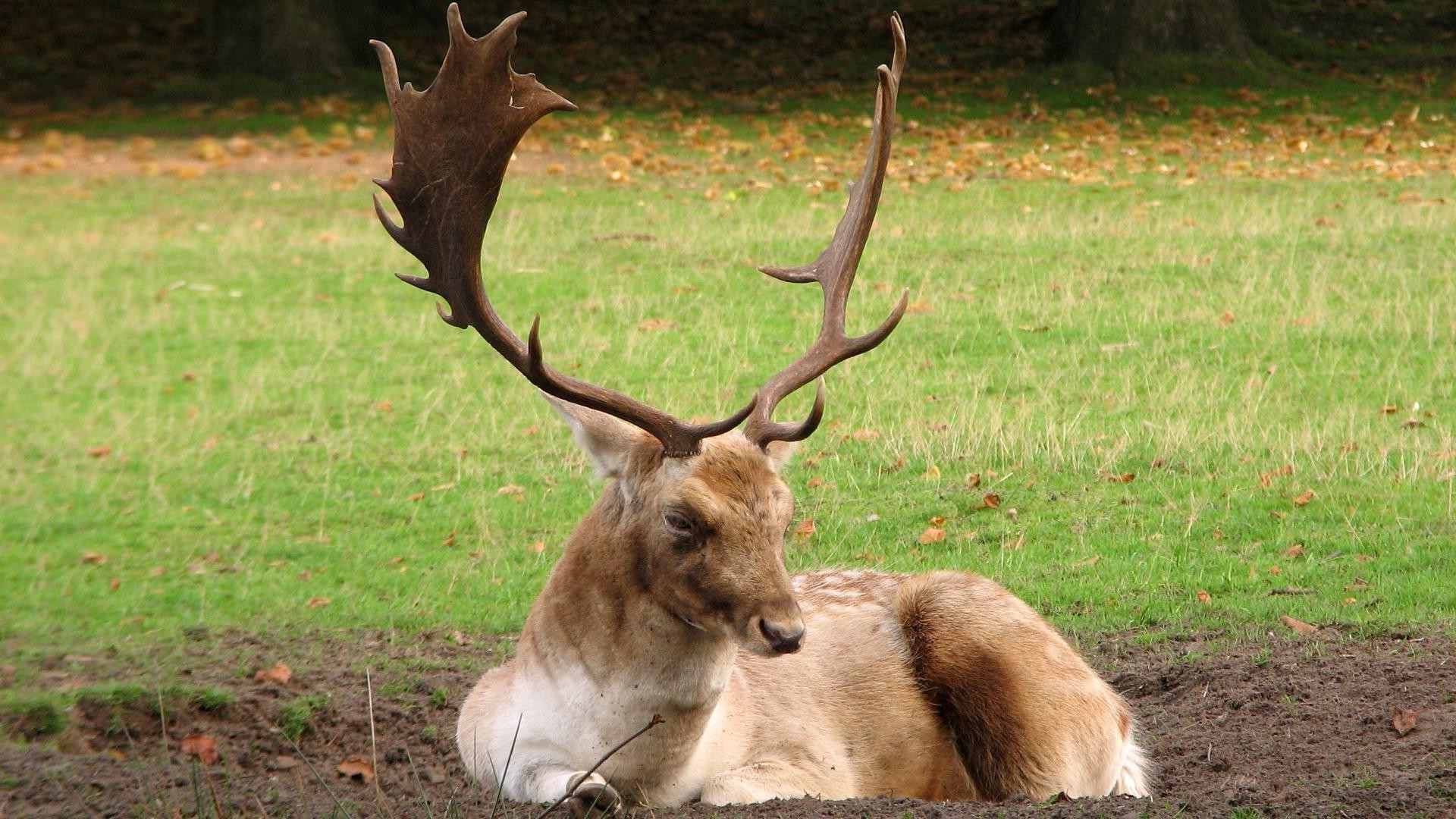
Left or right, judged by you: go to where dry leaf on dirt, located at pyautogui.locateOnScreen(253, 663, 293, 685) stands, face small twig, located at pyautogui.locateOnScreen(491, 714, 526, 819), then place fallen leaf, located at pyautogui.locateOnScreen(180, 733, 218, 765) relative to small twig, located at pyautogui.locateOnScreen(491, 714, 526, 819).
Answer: right

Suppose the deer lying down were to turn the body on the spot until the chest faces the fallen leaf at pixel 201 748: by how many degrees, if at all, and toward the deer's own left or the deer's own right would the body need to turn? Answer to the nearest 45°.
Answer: approximately 45° to the deer's own right

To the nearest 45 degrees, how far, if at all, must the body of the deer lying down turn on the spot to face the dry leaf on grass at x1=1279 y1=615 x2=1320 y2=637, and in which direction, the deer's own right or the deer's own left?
approximately 180°

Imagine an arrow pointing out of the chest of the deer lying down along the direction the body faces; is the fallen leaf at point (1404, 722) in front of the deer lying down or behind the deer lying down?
behind

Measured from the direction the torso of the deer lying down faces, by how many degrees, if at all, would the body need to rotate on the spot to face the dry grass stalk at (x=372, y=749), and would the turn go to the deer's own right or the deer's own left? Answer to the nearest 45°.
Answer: approximately 45° to the deer's own right

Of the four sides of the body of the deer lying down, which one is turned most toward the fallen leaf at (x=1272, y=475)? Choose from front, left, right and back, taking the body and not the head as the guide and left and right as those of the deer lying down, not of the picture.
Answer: back

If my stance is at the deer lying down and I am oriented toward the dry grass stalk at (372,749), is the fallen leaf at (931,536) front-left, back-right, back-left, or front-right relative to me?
back-right

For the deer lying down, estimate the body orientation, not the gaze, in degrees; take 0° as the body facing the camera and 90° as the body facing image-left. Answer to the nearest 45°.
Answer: approximately 45°

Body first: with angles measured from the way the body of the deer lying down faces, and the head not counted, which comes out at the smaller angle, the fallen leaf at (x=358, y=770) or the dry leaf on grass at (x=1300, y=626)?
the fallen leaf

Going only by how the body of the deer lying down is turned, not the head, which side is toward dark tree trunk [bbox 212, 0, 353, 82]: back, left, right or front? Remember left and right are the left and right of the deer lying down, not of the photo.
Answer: right

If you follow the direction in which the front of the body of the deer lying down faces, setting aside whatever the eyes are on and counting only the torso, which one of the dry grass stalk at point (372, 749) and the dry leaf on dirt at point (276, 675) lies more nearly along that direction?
the dry grass stalk

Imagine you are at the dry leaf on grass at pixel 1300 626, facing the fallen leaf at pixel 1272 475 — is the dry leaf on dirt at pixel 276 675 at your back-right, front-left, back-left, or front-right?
back-left
